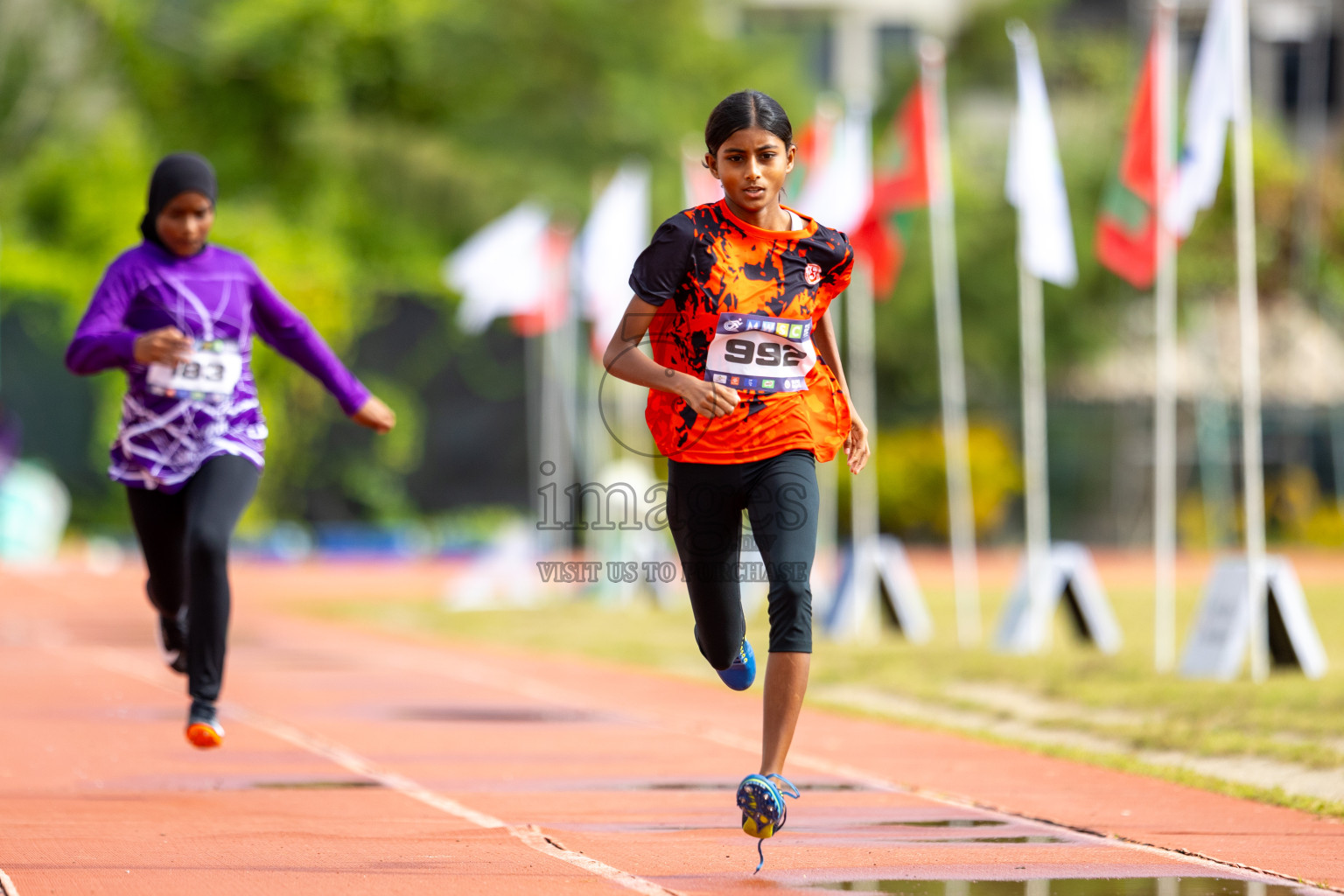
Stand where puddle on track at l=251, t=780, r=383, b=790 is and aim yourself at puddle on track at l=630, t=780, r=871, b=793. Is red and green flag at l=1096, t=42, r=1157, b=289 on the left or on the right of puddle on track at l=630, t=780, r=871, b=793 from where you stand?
left

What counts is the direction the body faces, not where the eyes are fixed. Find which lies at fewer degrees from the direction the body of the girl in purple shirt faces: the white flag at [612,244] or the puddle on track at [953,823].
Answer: the puddle on track

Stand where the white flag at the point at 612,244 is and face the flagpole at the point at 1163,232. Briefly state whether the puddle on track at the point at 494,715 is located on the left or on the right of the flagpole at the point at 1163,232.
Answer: right

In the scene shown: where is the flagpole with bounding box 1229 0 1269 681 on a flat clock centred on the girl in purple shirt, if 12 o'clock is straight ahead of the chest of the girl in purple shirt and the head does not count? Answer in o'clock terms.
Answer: The flagpole is roughly at 8 o'clock from the girl in purple shirt.

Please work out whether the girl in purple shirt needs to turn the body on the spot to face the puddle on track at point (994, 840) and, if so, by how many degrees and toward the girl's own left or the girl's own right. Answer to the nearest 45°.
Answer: approximately 45° to the girl's own left

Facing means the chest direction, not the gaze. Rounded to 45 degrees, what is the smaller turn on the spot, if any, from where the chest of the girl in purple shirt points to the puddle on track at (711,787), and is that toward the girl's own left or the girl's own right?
approximately 90° to the girl's own left

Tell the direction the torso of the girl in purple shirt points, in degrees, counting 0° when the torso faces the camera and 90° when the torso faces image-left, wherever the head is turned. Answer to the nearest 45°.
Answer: approximately 0°

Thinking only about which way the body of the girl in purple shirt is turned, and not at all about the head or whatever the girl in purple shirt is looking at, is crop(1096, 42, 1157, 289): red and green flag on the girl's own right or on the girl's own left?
on the girl's own left

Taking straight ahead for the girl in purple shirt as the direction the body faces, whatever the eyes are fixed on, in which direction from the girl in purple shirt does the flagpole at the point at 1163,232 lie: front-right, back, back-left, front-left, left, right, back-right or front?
back-left

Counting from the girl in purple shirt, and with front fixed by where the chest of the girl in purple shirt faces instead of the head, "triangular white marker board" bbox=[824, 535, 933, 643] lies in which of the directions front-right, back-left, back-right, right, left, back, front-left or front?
back-left
